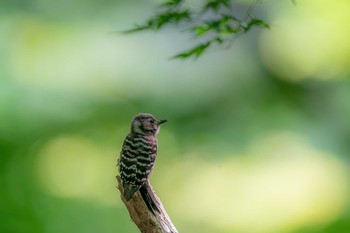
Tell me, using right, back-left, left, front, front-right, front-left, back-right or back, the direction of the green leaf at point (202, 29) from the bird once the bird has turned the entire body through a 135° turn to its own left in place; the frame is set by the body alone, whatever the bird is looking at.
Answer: back-left

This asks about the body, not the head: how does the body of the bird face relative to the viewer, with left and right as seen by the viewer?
facing away from the viewer and to the right of the viewer

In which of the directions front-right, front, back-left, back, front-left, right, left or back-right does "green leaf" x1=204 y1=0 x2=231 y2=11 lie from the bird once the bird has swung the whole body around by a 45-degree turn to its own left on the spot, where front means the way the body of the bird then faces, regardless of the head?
back-right
